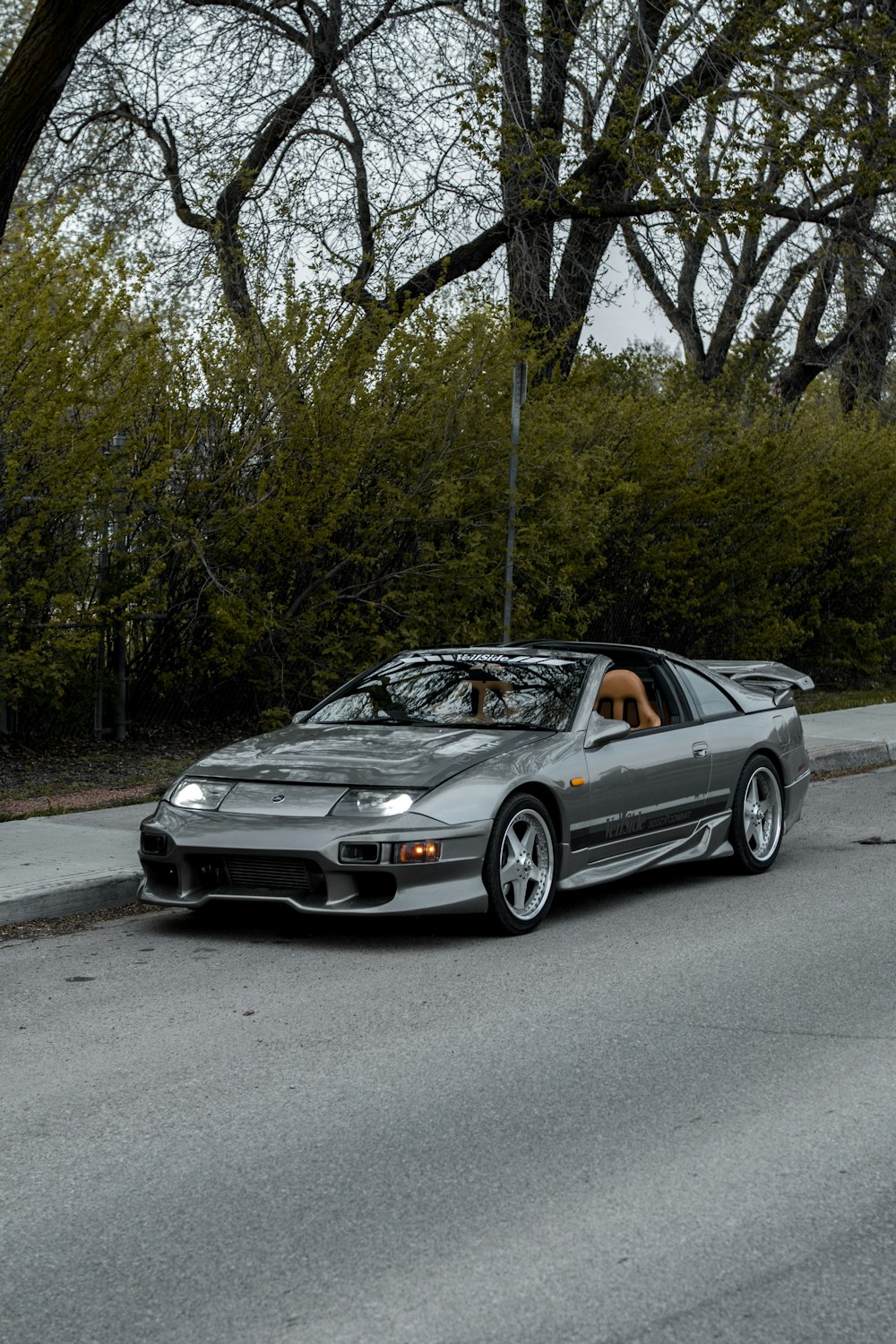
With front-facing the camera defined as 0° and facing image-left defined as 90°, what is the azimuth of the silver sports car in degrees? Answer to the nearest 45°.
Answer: approximately 45°

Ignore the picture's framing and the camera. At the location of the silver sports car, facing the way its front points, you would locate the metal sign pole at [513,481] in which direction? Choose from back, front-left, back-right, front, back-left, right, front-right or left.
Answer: back-right
